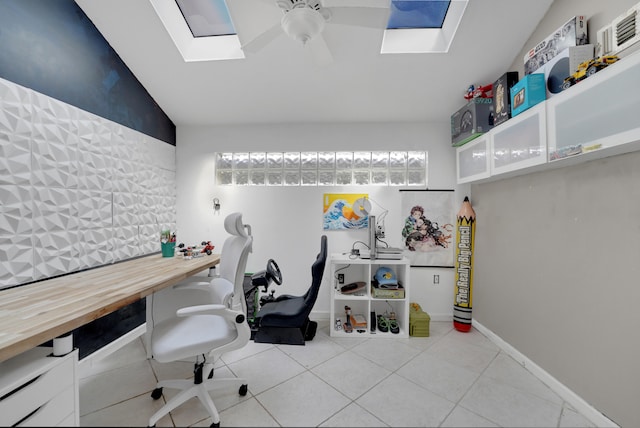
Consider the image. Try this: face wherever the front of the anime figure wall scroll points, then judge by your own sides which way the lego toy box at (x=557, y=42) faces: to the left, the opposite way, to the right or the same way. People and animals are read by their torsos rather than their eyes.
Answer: to the right

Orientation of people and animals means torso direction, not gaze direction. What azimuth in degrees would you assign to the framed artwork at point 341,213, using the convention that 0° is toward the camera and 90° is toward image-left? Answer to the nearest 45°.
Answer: approximately 0°

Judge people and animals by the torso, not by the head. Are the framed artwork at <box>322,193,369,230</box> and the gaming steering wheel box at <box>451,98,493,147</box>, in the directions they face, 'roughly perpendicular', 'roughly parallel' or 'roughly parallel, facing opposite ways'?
roughly perpendicular

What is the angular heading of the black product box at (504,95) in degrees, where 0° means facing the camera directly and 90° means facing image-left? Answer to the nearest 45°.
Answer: approximately 45°

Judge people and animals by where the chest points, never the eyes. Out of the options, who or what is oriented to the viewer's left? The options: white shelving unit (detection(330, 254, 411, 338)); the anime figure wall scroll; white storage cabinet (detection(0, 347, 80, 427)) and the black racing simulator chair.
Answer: the black racing simulator chair

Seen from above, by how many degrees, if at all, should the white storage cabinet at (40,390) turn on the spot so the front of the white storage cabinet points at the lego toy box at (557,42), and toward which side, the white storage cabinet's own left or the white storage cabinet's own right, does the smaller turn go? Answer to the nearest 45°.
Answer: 0° — it already faces it

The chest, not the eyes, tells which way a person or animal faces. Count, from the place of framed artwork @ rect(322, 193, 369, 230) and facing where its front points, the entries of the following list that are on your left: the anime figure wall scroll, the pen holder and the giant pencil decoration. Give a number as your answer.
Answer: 2

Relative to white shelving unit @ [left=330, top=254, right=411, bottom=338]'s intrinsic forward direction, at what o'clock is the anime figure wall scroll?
The anime figure wall scroll is roughly at 8 o'clock from the white shelving unit.

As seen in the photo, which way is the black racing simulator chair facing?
to the viewer's left

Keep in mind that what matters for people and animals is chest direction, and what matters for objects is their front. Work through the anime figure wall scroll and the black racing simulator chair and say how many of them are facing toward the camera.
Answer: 1

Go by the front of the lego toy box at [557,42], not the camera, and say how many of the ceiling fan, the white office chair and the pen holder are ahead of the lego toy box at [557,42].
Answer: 3

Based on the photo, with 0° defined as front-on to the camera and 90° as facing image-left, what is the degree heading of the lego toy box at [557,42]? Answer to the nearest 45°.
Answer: approximately 45°
